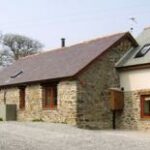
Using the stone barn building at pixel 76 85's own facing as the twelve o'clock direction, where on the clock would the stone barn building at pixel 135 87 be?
the stone barn building at pixel 135 87 is roughly at 8 o'clock from the stone barn building at pixel 76 85.

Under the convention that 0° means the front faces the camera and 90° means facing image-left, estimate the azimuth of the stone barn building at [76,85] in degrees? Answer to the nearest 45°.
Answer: approximately 45°
